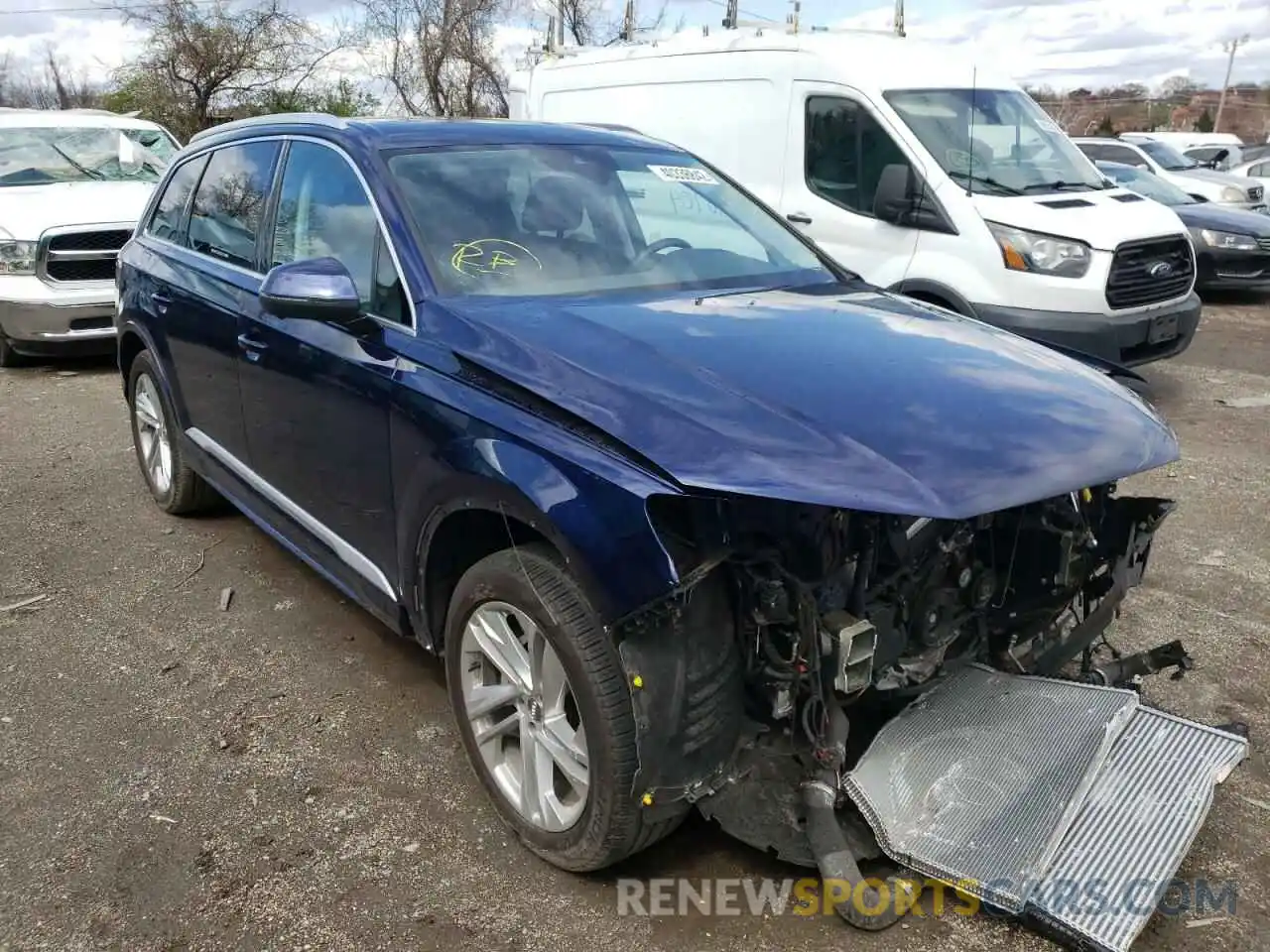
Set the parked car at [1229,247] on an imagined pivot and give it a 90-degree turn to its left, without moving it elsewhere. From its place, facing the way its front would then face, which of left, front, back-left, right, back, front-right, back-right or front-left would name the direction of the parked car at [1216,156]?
front-left

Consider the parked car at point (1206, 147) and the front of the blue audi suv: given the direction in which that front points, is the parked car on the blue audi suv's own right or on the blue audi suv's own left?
on the blue audi suv's own left

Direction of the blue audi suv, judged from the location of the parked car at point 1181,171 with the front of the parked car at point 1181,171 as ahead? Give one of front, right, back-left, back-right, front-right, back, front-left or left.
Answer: front-right

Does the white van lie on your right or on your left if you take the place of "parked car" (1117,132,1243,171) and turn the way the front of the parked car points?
on your right

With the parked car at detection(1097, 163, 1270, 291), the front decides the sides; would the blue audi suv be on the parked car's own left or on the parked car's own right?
on the parked car's own right

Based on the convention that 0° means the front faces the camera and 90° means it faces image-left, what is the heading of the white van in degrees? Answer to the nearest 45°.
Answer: approximately 315°

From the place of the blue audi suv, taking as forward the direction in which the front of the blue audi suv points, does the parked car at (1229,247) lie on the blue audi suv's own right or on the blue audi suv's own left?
on the blue audi suv's own left

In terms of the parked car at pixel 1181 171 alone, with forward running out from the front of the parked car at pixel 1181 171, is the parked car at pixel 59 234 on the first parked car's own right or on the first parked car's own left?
on the first parked car's own right

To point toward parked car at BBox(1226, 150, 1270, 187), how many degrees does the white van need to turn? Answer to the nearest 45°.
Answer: approximately 90° to its left

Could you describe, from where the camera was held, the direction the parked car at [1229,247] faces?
facing the viewer and to the right of the viewer

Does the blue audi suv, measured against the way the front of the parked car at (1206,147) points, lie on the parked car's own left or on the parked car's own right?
on the parked car's own right
